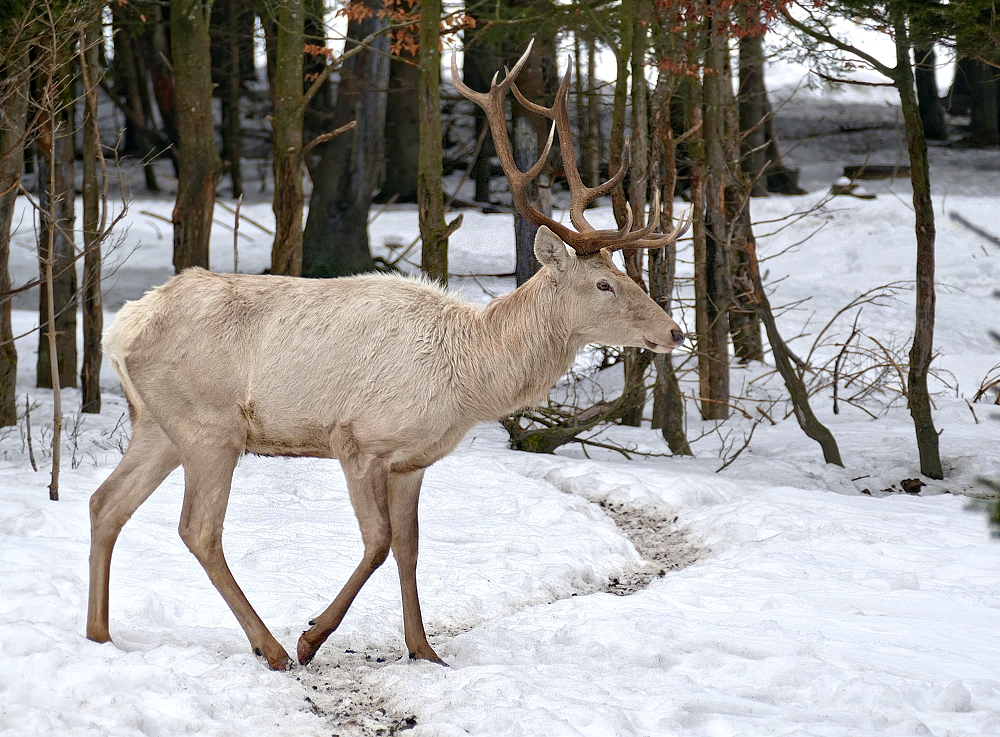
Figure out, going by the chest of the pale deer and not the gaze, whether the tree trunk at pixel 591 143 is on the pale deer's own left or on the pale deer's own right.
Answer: on the pale deer's own left

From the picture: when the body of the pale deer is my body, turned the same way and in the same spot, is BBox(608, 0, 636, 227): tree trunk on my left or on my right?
on my left

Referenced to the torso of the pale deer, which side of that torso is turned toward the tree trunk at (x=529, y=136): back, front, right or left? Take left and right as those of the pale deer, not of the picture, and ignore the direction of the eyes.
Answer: left

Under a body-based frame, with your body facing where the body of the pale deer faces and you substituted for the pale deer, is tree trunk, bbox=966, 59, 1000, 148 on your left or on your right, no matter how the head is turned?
on your left

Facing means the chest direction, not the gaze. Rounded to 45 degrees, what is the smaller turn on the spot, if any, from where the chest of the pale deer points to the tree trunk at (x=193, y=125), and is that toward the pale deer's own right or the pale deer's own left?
approximately 90° to the pale deer's own left

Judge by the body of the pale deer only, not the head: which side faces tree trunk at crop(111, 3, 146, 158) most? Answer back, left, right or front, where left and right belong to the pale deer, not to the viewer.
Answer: left

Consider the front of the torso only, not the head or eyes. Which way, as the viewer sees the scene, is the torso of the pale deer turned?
to the viewer's right
